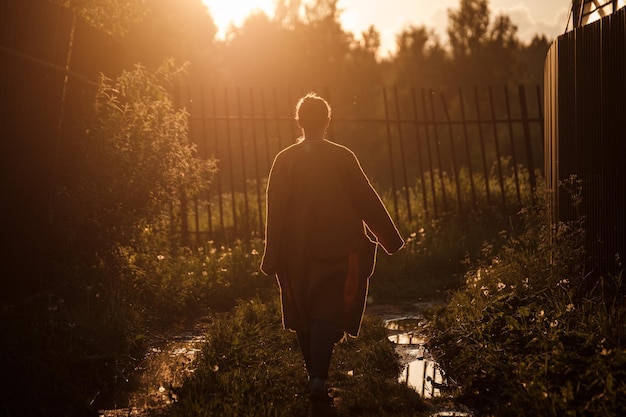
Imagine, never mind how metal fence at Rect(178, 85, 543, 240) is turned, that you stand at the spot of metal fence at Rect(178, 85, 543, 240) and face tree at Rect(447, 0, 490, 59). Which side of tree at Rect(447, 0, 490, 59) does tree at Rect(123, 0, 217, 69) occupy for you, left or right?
left

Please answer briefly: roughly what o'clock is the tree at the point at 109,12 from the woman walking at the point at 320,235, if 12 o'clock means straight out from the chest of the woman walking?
The tree is roughly at 11 o'clock from the woman walking.

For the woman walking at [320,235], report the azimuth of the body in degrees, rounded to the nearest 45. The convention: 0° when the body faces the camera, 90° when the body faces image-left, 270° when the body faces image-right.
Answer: approximately 180°

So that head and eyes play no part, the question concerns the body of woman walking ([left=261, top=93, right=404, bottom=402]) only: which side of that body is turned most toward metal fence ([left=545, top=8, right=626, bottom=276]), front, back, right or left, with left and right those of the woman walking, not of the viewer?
right

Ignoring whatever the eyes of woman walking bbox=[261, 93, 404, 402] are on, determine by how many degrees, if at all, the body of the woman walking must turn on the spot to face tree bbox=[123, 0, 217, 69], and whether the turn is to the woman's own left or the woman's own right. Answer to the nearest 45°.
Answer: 0° — they already face it
